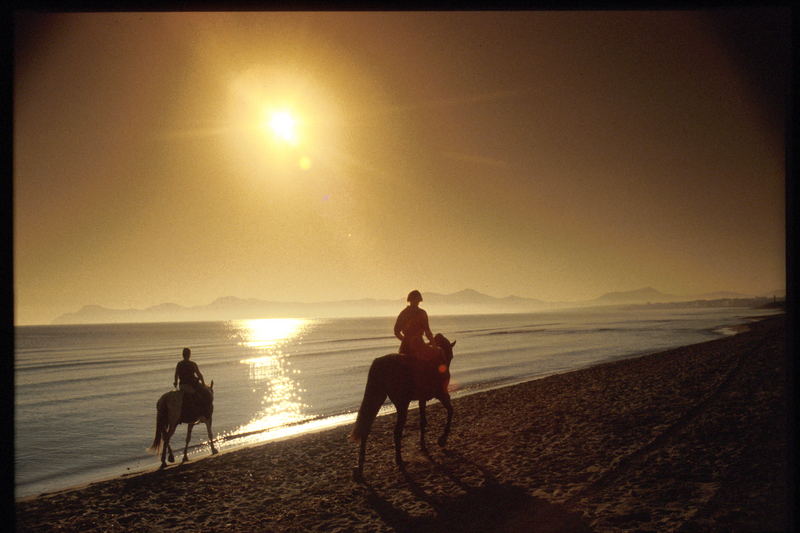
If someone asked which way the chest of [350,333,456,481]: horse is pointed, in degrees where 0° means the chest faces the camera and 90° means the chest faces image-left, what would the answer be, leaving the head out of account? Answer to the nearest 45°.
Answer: approximately 225°

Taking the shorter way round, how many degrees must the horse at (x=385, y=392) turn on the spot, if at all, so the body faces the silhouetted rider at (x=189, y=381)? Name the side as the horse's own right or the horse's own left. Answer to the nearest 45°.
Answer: approximately 90° to the horse's own left
